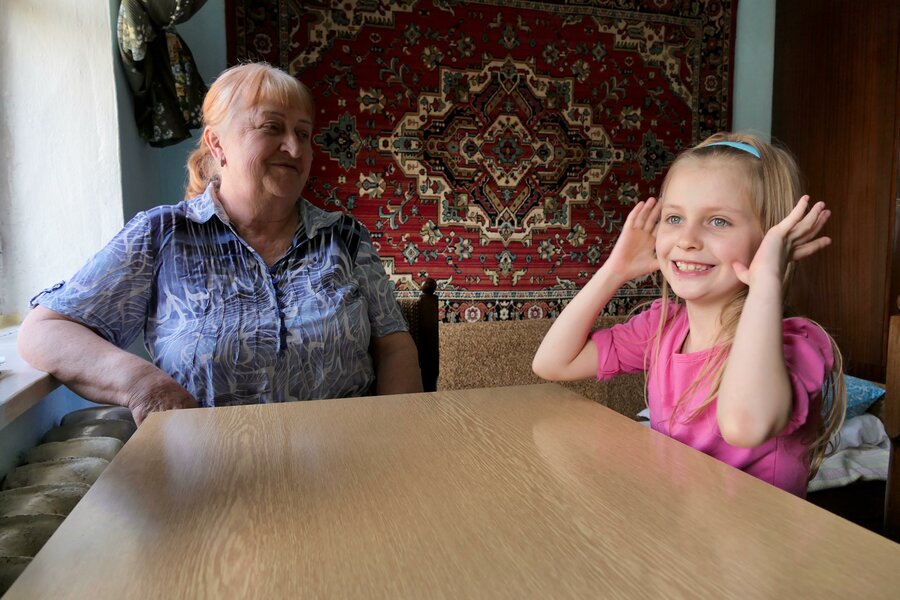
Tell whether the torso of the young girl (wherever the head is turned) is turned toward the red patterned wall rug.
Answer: no

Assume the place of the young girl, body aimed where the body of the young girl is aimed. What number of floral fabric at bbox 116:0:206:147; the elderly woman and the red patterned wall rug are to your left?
0

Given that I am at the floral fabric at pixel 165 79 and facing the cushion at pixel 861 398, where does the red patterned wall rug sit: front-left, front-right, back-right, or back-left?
front-left

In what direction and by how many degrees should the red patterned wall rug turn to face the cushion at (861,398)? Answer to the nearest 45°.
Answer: approximately 45° to its left

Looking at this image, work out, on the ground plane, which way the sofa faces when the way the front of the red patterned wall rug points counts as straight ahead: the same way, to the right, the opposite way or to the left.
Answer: the same way

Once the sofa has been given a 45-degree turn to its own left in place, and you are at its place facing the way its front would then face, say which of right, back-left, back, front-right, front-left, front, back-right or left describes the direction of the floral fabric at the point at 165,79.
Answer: right

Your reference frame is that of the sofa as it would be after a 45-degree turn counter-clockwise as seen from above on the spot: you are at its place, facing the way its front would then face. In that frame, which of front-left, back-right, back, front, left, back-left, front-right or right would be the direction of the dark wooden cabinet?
front-left

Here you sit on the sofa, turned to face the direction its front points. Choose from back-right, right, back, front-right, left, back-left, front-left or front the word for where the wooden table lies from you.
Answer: front

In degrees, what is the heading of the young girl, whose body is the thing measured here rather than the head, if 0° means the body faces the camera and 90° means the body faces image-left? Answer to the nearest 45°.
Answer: approximately 45°

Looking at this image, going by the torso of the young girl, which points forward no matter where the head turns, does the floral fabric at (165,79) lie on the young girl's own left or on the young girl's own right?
on the young girl's own right

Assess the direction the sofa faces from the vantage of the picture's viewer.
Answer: facing the viewer

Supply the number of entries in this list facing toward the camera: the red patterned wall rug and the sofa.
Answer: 2

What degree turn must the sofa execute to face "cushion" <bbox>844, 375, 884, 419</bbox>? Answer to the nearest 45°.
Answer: approximately 90° to its left

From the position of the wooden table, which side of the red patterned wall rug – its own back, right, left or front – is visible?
front

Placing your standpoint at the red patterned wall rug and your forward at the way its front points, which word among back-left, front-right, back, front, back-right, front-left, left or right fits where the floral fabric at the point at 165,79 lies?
front-right

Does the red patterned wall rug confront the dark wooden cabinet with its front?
no

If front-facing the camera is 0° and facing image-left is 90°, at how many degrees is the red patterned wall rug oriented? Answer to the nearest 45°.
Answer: approximately 0°

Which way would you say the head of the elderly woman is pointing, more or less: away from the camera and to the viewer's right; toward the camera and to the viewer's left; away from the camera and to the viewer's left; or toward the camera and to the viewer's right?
toward the camera and to the viewer's right
